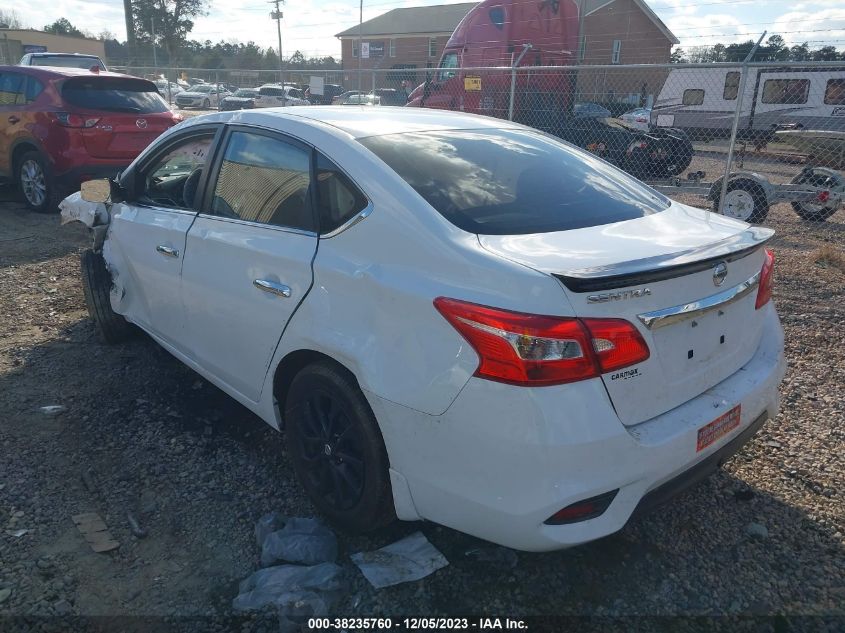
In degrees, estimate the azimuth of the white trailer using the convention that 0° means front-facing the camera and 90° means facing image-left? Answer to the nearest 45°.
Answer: approximately 90°

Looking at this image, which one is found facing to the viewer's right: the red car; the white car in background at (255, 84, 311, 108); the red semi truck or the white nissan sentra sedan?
the white car in background

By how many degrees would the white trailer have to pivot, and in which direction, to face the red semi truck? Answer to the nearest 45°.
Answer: approximately 45° to its left

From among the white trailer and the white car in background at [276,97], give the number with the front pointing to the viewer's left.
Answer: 1

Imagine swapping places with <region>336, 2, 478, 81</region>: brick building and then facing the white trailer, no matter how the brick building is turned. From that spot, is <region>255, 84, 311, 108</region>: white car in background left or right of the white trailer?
right

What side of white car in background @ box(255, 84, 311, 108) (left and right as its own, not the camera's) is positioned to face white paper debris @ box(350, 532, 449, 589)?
right

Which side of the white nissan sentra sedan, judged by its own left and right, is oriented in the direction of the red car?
front

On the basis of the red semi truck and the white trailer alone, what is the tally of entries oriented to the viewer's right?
0

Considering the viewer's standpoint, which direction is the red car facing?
facing away from the viewer and to the left of the viewer

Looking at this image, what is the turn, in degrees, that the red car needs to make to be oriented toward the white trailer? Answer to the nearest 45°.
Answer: approximately 135° to its right

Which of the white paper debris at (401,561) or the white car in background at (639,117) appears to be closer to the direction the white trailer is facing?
the white car in background

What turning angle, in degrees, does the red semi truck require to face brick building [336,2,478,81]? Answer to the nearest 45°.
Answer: approximately 45° to its right

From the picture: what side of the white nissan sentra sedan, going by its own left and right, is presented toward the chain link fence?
right
